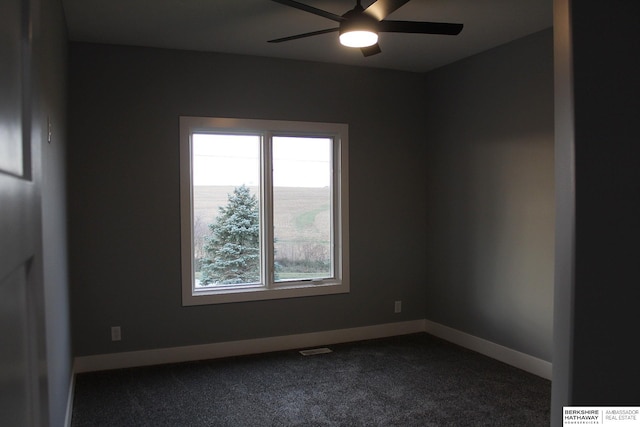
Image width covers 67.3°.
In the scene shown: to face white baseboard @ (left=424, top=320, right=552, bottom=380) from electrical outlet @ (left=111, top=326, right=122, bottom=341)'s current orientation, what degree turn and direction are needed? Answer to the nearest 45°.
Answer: approximately 90° to its left

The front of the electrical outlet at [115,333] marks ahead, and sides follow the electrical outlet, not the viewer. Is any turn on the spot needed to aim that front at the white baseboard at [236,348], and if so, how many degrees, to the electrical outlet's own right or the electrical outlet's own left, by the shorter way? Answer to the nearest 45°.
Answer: approximately 90° to the electrical outlet's own left

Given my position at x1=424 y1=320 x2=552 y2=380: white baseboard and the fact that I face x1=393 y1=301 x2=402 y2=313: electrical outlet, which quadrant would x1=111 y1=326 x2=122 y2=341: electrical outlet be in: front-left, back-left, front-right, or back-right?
front-left

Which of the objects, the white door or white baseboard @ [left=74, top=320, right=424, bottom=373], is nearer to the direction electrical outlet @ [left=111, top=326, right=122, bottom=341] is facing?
the white door

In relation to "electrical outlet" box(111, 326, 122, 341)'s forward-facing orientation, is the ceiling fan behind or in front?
in front

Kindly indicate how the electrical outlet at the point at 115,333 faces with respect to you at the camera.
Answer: facing the viewer

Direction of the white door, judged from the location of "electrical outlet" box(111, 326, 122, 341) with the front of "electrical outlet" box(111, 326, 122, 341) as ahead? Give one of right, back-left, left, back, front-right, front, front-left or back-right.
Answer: front

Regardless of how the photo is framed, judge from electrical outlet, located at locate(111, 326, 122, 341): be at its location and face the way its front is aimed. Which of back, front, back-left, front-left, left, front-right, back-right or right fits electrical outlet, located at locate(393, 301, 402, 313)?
left

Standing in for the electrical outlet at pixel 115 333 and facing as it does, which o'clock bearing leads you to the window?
The window is roughly at 9 o'clock from the electrical outlet.

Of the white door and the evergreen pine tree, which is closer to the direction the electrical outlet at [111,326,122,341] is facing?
the white door

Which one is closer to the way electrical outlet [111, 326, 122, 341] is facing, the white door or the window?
the white door
